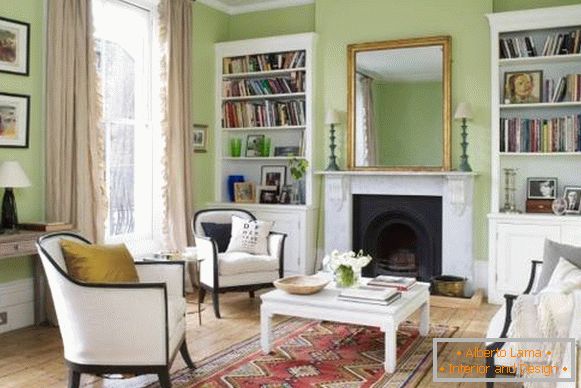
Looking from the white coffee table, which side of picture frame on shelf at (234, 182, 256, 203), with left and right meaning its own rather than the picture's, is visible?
front

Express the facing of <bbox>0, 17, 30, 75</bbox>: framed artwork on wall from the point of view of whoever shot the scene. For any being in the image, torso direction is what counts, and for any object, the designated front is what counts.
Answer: facing the viewer and to the right of the viewer

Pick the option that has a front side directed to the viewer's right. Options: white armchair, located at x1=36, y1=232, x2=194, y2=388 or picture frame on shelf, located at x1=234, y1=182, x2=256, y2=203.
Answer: the white armchair

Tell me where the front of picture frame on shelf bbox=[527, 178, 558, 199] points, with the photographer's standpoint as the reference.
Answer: facing the viewer

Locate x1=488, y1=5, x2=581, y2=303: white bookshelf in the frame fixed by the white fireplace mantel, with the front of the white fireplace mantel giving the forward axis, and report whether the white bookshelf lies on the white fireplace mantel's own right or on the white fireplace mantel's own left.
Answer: on the white fireplace mantel's own left

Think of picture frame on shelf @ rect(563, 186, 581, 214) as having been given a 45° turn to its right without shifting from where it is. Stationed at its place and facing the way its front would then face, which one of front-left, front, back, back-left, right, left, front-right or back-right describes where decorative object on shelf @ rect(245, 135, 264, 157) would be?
front-right

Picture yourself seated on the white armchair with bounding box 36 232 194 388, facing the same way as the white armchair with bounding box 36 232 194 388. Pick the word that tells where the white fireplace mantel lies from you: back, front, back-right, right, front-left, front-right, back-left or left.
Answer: front-left

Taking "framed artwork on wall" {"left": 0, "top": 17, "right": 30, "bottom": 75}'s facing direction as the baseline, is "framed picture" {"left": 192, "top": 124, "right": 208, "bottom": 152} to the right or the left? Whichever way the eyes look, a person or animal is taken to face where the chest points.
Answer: on its left

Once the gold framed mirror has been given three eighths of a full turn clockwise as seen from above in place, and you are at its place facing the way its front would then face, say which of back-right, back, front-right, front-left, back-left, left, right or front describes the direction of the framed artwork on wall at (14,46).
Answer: left

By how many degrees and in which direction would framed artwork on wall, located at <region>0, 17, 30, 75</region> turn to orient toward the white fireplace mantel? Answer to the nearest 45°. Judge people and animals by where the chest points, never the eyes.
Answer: approximately 45° to its left

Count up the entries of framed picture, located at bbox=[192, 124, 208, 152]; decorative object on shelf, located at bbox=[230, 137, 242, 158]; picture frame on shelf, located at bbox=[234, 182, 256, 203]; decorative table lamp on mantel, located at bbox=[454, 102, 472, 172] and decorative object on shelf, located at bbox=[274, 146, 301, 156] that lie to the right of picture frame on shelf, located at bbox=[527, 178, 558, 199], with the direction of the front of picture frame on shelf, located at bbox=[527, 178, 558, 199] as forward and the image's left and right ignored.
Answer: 5

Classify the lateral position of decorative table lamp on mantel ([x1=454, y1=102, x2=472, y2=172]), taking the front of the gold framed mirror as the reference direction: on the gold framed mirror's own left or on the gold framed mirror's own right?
on the gold framed mirror's own left

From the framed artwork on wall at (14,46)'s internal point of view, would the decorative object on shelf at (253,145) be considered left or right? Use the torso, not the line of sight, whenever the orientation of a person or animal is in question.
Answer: on its left

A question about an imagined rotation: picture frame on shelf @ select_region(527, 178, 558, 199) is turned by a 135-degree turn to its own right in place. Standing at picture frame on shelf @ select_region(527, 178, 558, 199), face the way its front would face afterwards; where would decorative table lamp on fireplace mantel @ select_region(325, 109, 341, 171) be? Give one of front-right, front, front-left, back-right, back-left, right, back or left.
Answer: front-left

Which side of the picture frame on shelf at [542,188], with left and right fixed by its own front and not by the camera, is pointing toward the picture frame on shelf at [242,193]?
right

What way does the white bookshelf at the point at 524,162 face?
toward the camera

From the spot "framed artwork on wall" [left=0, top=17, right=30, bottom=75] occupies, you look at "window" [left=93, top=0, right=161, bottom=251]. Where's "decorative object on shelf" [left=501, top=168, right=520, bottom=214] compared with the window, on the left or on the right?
right

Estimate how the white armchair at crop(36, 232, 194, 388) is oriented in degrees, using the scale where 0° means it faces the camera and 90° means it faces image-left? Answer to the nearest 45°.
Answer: approximately 270°

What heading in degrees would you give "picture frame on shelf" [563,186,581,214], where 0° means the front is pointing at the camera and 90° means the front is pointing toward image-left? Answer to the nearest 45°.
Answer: approximately 0°

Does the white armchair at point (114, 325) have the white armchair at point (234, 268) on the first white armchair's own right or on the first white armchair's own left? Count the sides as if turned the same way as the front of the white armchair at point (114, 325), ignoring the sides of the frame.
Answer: on the first white armchair's own left
